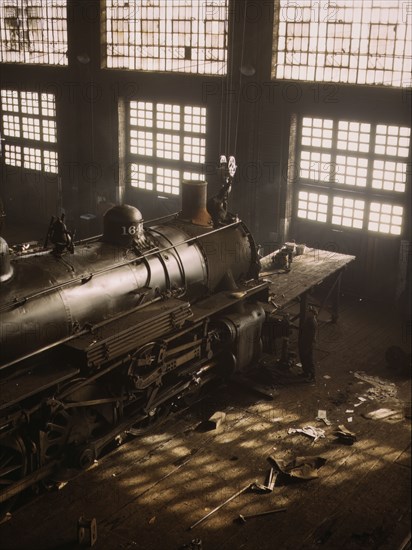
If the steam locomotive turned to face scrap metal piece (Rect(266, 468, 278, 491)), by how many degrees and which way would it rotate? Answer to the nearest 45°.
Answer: approximately 90° to its right

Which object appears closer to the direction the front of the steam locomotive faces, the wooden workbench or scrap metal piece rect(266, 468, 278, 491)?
the wooden workbench

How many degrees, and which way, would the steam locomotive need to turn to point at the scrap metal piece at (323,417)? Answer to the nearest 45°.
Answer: approximately 45° to its right

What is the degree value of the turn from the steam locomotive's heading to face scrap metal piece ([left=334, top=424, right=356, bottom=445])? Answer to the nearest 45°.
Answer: approximately 45° to its right

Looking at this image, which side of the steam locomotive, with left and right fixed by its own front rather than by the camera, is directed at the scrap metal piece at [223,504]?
right

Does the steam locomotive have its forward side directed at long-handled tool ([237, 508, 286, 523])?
no

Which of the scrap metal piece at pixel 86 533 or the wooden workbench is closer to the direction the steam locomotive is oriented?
the wooden workbench

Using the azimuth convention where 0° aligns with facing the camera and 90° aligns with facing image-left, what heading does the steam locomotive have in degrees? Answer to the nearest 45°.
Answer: approximately 225°

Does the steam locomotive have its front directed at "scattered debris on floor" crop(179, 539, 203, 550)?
no

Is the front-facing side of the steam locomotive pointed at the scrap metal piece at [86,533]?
no

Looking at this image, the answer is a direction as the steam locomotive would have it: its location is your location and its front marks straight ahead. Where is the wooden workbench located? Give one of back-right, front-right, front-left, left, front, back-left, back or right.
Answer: front
